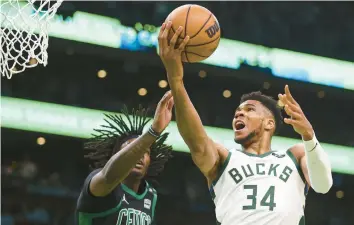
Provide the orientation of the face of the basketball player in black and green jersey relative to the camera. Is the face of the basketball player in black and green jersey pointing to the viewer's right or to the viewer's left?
to the viewer's right

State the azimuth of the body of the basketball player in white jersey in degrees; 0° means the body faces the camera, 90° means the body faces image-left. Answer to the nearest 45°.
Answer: approximately 0°

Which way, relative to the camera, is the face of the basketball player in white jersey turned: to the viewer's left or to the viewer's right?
to the viewer's left

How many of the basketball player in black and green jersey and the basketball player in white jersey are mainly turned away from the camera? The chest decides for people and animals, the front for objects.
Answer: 0

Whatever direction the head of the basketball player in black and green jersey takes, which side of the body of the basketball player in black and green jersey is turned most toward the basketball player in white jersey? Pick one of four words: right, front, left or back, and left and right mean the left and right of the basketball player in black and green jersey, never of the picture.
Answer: front

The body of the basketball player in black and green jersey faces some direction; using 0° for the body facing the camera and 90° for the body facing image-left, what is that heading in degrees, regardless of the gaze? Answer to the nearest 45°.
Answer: approximately 315°
